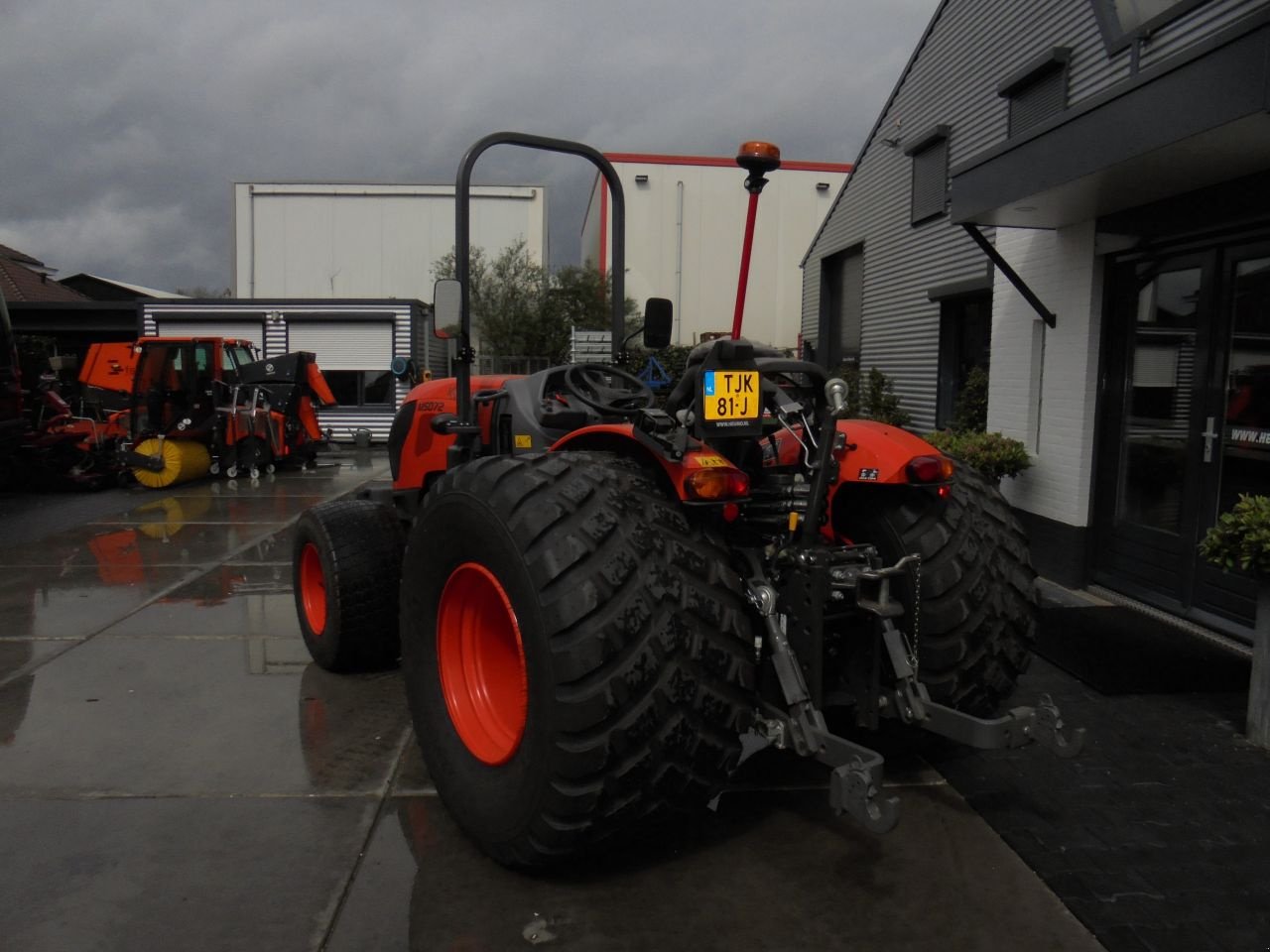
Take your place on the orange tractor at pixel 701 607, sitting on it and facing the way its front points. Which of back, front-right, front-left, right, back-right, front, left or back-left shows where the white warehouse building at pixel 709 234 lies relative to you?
front-right

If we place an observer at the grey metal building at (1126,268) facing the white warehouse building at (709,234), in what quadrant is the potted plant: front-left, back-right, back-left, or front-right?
back-left

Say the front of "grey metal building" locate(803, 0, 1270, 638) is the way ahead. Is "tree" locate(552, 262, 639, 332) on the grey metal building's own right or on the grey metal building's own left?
on the grey metal building's own right

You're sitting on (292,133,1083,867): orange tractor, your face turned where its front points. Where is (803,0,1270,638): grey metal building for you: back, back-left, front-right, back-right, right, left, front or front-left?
right

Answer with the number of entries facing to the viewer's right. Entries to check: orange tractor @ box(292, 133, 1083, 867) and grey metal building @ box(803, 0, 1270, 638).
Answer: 0

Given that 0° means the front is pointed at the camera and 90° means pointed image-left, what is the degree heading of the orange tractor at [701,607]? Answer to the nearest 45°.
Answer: approximately 135°

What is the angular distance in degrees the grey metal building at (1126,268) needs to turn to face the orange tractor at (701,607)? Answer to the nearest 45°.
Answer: approximately 45° to its left

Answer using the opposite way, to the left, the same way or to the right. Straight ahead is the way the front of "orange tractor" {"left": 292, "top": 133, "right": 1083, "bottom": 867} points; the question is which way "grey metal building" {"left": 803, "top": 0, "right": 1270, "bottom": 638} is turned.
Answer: to the left

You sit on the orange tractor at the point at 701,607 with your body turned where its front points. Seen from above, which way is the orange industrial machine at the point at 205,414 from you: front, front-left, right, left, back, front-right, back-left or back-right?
front

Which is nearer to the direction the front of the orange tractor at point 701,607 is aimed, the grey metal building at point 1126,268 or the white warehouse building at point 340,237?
the white warehouse building

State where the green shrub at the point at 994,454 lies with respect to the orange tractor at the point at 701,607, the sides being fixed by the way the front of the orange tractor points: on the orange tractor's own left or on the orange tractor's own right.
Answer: on the orange tractor's own right
